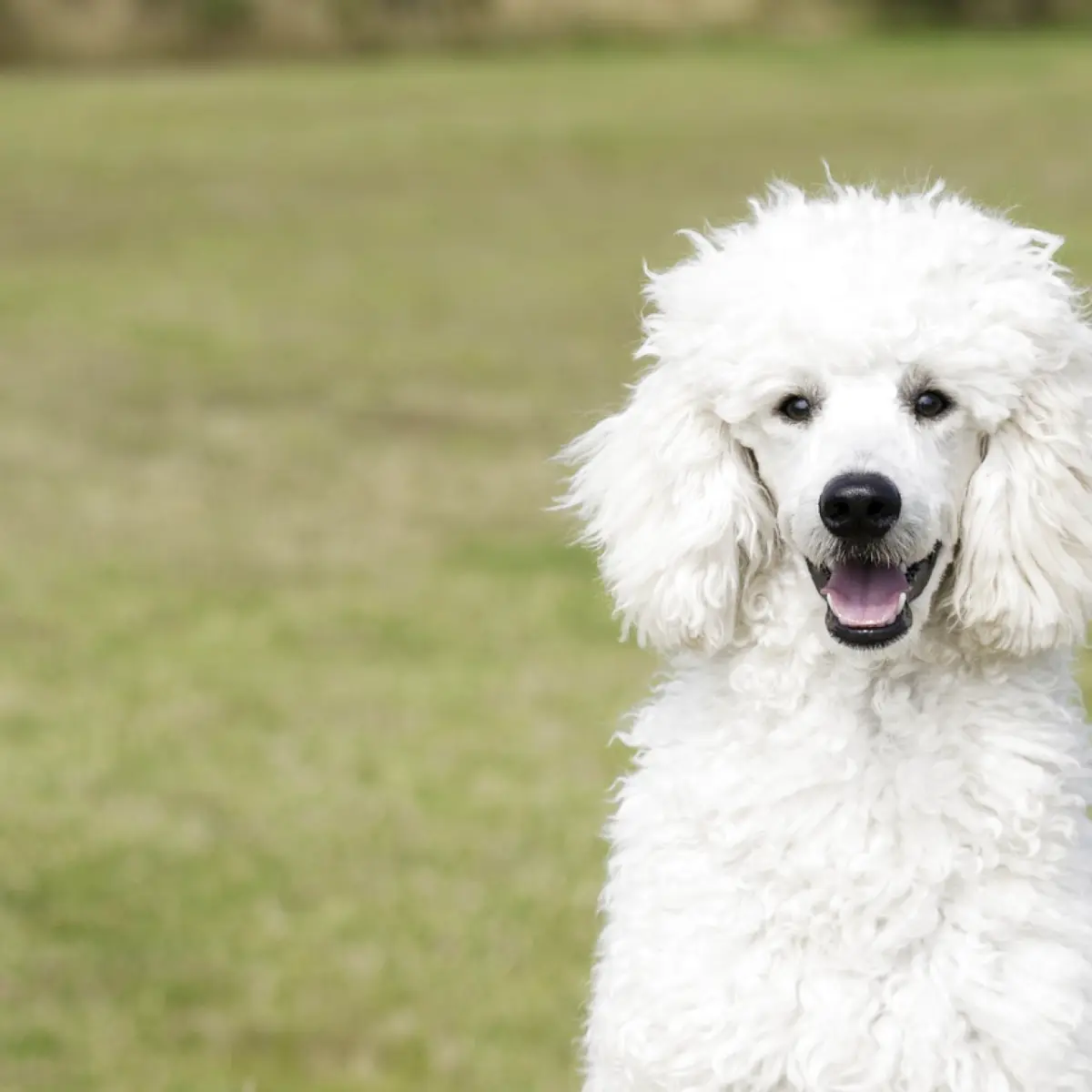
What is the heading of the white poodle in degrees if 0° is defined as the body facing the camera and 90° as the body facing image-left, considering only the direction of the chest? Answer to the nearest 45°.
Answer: approximately 0°
